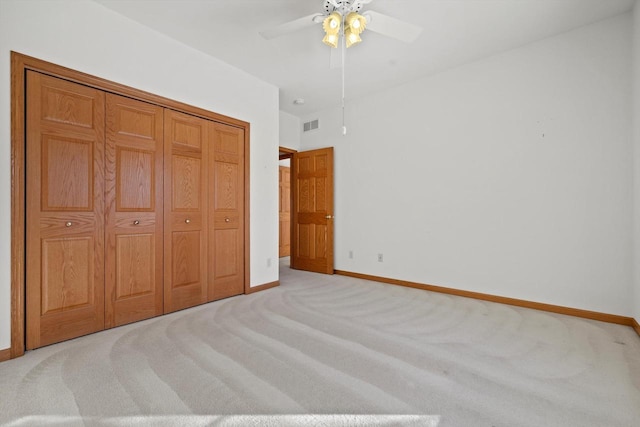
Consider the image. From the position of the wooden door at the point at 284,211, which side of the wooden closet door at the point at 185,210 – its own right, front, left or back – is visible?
left

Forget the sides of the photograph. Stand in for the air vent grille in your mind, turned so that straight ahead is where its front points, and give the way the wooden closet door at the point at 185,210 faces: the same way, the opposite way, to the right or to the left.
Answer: to the left

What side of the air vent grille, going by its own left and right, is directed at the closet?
front

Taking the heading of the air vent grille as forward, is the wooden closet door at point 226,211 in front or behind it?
in front

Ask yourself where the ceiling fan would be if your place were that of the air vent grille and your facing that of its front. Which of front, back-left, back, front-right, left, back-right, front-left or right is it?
front-left

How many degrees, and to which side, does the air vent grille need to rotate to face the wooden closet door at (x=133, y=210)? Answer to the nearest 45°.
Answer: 0° — it already faces it

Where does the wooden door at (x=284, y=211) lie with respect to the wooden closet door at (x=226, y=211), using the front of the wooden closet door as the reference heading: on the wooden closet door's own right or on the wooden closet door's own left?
on the wooden closet door's own left

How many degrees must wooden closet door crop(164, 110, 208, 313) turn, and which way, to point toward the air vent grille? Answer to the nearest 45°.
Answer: approximately 90° to its left

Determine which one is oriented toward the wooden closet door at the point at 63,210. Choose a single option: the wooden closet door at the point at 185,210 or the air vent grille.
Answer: the air vent grille

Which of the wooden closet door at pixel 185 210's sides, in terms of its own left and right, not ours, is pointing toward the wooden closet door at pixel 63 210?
right

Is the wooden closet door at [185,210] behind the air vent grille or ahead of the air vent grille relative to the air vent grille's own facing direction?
ahead

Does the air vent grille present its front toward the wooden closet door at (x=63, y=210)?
yes
